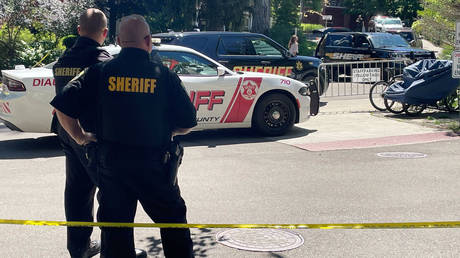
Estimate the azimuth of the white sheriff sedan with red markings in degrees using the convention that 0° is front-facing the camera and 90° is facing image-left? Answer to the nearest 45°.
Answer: approximately 270°

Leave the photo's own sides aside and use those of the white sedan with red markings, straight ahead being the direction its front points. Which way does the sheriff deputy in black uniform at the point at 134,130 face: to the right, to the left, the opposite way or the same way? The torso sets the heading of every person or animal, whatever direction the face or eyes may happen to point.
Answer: to the left

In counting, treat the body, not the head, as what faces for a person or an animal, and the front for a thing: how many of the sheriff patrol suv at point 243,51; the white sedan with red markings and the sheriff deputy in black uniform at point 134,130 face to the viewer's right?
2

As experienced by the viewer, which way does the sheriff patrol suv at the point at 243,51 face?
facing to the right of the viewer

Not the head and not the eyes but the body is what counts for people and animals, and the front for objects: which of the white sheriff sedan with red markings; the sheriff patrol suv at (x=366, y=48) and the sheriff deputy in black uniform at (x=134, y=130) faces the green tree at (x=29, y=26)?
the sheriff deputy in black uniform

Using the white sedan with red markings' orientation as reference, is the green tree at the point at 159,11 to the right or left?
on its left

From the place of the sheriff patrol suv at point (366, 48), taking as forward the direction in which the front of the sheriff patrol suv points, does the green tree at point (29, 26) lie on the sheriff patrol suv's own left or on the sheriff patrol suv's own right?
on the sheriff patrol suv's own right

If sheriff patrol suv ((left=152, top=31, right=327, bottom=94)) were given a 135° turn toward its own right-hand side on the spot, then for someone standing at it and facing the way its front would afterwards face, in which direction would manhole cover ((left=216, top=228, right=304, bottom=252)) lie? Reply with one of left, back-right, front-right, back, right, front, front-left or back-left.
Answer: front-left

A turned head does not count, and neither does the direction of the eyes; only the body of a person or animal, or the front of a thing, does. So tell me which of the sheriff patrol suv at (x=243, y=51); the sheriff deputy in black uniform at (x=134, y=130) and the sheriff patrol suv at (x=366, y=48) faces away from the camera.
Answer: the sheriff deputy in black uniform

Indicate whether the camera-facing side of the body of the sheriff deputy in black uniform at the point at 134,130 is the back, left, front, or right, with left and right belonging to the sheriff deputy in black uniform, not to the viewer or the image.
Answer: back

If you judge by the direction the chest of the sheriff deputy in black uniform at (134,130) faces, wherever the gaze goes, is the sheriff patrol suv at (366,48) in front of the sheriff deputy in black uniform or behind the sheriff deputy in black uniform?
in front

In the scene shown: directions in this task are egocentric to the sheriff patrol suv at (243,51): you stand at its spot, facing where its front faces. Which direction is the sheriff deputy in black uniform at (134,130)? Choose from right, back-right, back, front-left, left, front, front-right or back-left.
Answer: right

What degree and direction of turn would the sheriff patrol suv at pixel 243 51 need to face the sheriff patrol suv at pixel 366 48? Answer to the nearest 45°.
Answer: approximately 45° to its left
